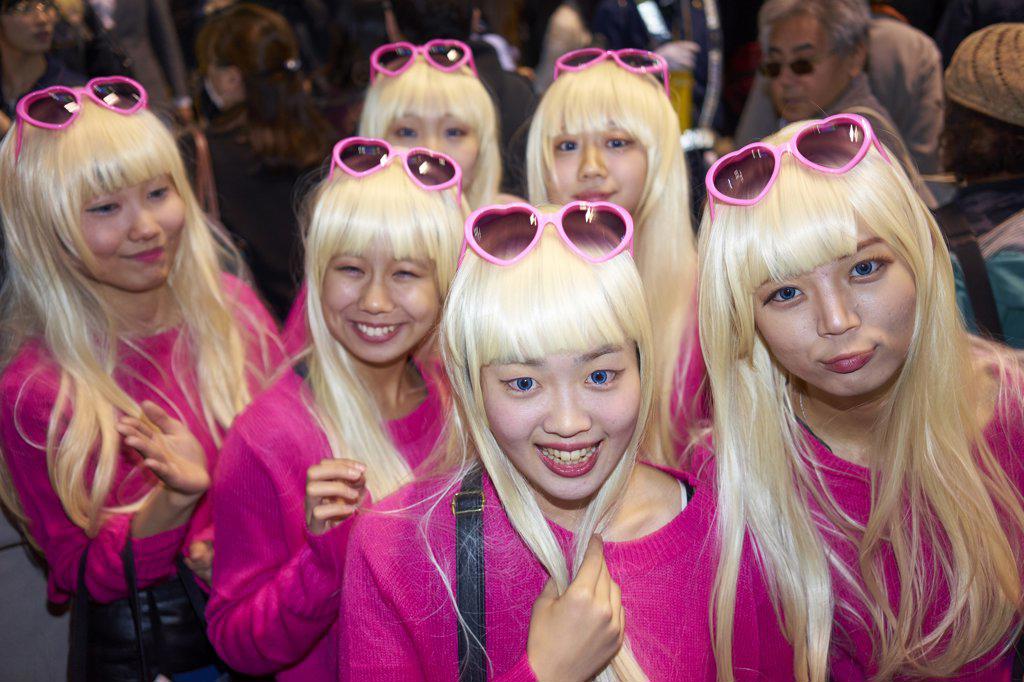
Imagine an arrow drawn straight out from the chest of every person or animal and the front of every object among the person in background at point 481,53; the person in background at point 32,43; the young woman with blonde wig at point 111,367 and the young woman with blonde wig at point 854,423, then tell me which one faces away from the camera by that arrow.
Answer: the person in background at point 481,53

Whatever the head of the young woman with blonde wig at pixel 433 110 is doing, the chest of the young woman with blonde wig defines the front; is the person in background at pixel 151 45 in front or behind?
behind

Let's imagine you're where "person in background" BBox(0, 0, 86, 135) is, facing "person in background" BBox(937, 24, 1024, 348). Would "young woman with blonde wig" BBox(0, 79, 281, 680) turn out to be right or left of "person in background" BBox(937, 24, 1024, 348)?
right

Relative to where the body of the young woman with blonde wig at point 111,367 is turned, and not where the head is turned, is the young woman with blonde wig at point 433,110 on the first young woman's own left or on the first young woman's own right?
on the first young woman's own left

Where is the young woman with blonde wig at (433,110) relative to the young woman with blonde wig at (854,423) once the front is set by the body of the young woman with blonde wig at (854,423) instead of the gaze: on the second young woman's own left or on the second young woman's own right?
on the second young woman's own right

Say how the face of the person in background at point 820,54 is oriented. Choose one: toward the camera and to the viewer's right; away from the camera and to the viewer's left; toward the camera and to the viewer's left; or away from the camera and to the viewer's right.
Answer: toward the camera and to the viewer's left

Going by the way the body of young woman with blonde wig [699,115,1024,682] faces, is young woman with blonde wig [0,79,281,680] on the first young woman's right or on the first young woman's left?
on the first young woman's right

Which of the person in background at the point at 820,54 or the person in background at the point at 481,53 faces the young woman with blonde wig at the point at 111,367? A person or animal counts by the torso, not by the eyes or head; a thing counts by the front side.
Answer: the person in background at the point at 820,54

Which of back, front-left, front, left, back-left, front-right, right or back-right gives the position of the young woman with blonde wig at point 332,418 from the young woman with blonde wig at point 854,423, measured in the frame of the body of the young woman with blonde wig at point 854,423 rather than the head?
right

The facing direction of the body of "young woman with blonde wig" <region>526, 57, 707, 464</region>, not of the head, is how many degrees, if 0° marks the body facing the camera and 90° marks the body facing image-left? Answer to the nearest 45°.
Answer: approximately 0°
